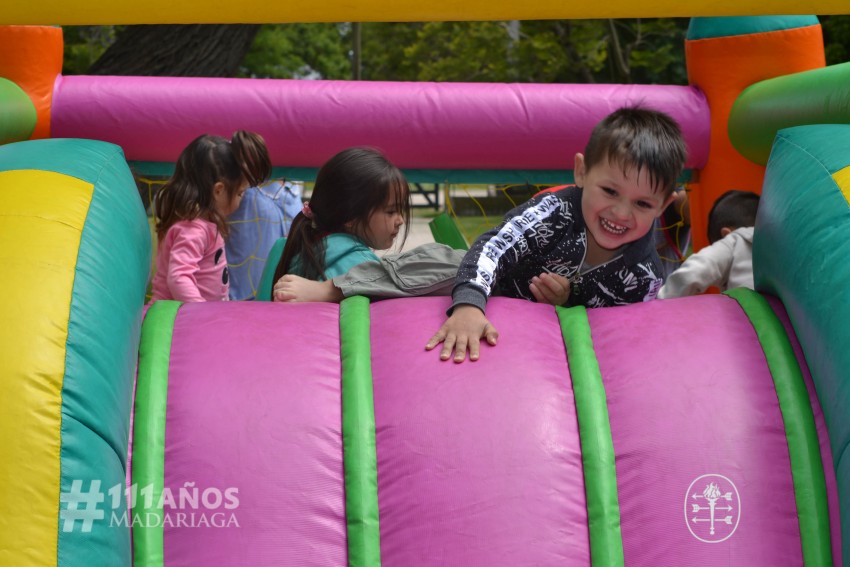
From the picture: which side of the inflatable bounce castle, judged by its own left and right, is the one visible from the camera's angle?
front

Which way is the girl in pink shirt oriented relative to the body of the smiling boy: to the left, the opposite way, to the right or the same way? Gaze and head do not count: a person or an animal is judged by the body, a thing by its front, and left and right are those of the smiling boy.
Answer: to the left

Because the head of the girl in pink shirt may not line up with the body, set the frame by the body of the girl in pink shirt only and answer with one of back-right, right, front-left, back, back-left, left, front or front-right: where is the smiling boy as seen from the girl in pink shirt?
front-right

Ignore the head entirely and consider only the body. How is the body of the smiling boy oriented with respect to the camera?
toward the camera

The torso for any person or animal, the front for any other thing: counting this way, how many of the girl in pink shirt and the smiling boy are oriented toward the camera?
1

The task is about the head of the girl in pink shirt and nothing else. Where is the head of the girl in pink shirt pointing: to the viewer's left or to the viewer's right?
to the viewer's right

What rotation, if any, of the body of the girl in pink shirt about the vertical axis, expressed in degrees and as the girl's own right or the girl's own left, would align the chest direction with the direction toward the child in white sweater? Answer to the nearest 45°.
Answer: approximately 45° to the girl's own right

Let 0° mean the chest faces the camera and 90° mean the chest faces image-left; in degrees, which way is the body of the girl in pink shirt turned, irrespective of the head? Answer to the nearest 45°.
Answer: approximately 270°
